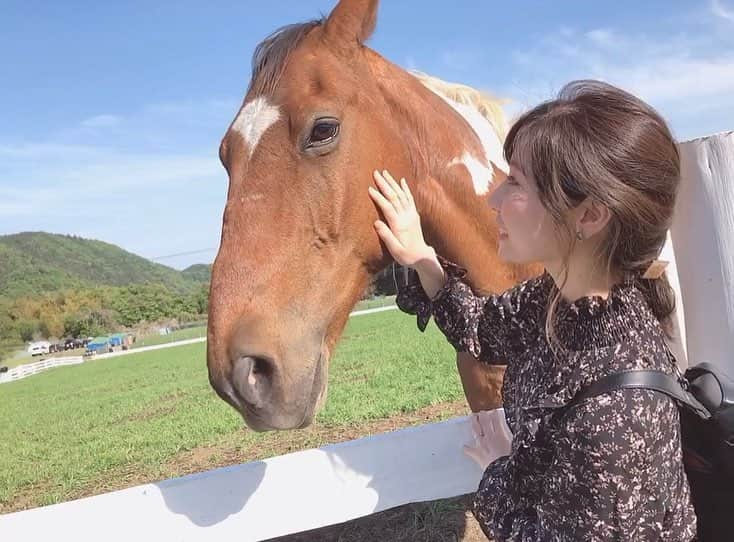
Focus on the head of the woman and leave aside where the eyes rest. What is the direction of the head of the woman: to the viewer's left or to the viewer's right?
to the viewer's left

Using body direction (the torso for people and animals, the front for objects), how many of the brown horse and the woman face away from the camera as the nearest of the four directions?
0

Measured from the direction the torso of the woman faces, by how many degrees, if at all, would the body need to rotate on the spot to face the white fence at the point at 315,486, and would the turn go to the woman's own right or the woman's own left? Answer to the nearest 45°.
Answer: approximately 45° to the woman's own right

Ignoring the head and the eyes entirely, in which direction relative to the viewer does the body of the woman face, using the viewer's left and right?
facing to the left of the viewer

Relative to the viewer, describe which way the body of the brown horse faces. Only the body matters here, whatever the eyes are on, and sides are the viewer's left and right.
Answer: facing the viewer and to the left of the viewer

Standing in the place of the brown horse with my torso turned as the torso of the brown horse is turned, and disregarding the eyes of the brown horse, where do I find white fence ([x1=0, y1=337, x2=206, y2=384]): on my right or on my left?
on my right

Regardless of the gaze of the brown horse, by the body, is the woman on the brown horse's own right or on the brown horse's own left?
on the brown horse's own left

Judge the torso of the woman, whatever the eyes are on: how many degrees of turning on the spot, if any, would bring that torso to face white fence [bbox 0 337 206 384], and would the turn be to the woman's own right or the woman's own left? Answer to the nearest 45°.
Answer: approximately 45° to the woman's own right
